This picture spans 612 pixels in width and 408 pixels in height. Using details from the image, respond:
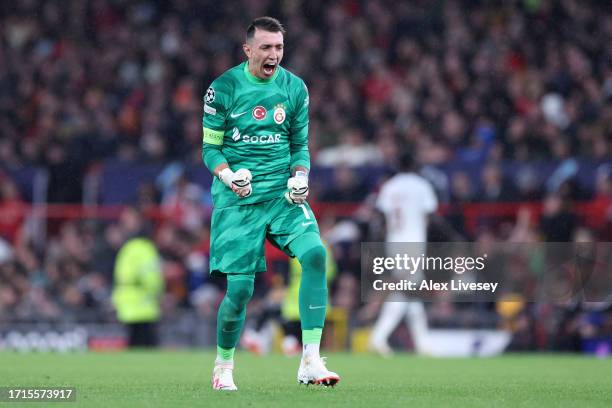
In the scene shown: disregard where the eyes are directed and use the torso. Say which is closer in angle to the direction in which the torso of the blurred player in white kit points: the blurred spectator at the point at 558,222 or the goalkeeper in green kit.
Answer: the blurred spectator

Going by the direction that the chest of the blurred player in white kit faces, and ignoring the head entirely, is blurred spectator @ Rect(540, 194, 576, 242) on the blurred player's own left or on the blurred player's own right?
on the blurred player's own right

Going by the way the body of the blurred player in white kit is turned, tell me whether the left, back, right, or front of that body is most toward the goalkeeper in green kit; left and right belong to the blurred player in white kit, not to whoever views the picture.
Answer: back

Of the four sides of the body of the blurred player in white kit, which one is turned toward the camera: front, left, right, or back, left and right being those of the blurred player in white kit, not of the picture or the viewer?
back

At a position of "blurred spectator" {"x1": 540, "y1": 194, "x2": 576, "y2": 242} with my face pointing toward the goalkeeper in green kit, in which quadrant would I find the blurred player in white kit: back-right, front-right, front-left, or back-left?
front-right
